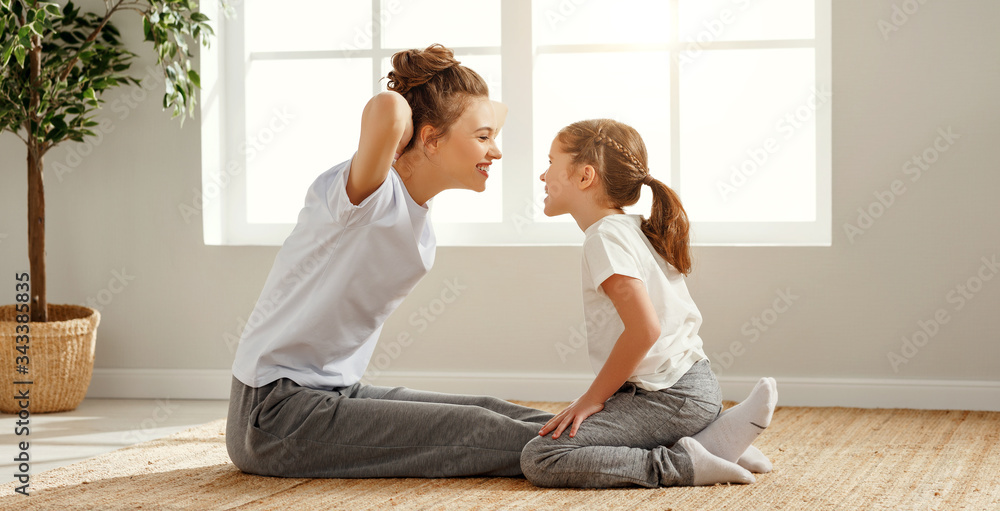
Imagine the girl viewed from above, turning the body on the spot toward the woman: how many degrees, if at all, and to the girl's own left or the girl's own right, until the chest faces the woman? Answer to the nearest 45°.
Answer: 0° — they already face them

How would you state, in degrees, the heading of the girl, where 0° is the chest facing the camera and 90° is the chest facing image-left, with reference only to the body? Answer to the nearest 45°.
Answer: approximately 90°

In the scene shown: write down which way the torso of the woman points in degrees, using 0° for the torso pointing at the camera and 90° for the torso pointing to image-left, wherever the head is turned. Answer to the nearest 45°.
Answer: approximately 270°

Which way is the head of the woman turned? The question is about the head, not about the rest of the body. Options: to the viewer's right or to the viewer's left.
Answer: to the viewer's right

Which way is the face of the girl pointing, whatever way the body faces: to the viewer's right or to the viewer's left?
to the viewer's left

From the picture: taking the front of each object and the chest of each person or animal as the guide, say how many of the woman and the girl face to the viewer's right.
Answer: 1

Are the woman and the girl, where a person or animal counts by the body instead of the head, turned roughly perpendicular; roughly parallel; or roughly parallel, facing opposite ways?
roughly parallel, facing opposite ways

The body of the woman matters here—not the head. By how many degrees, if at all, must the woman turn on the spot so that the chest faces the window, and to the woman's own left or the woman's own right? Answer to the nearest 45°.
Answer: approximately 45° to the woman's own left

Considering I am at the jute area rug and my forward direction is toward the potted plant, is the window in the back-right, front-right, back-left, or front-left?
front-right

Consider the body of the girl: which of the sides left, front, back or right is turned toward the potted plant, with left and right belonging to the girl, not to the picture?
front
